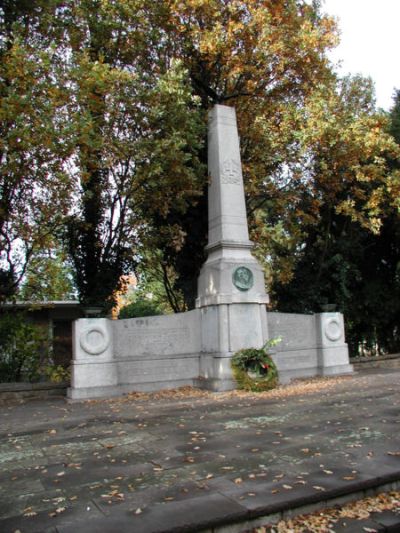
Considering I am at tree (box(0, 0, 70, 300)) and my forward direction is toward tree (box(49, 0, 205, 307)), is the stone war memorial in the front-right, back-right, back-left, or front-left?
front-right

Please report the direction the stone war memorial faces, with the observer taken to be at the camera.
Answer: facing the viewer and to the right of the viewer

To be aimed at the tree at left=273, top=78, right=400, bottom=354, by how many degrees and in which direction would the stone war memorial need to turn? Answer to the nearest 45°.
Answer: approximately 90° to its left
